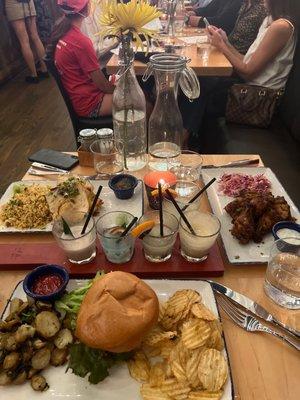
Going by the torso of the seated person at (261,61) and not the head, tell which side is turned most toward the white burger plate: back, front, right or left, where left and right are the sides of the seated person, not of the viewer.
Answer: left

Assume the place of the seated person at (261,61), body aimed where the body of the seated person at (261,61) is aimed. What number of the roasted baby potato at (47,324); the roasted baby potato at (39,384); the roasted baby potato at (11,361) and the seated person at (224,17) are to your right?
1

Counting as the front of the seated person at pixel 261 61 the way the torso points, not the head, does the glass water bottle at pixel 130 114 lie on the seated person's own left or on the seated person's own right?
on the seated person's own left

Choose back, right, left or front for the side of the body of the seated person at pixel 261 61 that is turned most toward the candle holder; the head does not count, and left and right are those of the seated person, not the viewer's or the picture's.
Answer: left

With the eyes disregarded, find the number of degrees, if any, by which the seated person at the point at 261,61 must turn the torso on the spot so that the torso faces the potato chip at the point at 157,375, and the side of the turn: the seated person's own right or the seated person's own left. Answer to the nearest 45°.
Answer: approximately 90° to the seated person's own left

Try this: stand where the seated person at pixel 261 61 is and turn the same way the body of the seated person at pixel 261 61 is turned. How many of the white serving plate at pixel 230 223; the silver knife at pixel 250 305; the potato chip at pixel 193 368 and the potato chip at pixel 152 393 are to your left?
4

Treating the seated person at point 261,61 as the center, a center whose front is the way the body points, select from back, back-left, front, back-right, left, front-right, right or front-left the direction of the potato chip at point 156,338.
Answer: left

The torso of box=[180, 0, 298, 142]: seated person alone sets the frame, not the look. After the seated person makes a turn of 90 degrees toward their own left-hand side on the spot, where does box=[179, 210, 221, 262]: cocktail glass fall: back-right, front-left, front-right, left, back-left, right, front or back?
front

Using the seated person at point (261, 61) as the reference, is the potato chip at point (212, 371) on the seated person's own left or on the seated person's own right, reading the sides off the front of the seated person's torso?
on the seated person's own left

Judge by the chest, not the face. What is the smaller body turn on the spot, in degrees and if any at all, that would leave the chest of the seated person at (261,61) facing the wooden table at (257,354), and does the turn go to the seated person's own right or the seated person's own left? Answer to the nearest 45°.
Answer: approximately 90° to the seated person's own left

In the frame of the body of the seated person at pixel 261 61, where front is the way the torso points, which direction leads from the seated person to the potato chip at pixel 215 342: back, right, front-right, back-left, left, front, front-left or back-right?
left

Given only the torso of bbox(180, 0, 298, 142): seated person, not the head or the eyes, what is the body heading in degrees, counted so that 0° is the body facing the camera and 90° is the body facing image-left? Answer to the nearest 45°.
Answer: approximately 90°

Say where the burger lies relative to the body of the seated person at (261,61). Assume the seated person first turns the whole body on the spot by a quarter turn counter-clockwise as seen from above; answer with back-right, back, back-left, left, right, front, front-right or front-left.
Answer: front

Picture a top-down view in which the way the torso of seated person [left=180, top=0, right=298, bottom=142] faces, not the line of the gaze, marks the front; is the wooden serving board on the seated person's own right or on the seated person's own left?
on the seated person's own left

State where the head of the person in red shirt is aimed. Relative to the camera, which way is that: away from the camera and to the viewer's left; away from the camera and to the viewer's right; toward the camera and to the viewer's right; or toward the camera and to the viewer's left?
away from the camera and to the viewer's right

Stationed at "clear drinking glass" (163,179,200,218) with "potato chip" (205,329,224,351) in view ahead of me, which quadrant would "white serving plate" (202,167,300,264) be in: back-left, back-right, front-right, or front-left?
front-left

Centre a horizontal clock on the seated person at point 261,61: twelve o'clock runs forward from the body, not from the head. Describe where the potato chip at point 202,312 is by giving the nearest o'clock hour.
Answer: The potato chip is roughly at 9 o'clock from the seated person.
